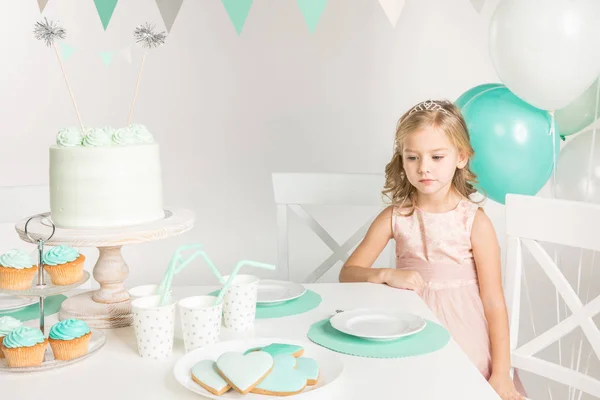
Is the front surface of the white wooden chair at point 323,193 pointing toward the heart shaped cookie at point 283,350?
yes

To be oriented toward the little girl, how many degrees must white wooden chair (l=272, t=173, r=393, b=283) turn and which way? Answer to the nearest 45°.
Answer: approximately 45° to its left

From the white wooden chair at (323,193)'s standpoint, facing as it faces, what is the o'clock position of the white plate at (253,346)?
The white plate is roughly at 12 o'clock from the white wooden chair.

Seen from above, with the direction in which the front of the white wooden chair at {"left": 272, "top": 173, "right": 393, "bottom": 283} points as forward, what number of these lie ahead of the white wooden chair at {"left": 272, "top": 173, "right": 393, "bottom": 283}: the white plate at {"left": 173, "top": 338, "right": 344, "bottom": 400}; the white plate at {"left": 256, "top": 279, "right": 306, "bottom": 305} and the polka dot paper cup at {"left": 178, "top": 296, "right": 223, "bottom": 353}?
3

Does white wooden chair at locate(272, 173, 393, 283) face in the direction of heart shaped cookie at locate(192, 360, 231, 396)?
yes

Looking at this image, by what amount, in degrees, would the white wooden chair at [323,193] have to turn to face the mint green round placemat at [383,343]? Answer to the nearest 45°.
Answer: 0° — it already faces it

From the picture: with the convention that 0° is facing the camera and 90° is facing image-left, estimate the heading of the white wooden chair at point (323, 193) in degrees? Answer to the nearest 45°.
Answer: approximately 0°

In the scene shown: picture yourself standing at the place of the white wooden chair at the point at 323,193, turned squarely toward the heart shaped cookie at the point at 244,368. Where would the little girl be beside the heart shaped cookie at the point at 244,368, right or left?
left
